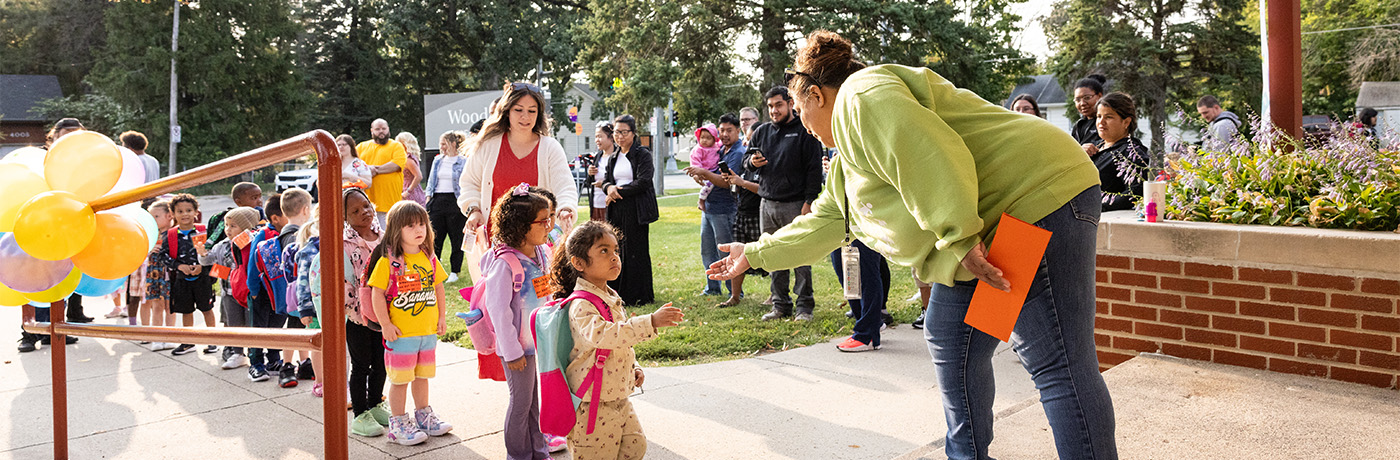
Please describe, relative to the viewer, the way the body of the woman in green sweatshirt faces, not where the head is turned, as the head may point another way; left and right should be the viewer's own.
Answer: facing to the left of the viewer

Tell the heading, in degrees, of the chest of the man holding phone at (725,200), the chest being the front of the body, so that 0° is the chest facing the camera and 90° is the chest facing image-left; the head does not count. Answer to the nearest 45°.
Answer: approximately 45°

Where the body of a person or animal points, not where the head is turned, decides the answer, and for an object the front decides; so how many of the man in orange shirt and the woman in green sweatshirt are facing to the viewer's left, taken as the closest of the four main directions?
1

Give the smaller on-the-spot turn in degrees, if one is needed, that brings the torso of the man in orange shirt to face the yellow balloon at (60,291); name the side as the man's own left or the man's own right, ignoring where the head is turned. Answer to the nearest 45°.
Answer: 0° — they already face it

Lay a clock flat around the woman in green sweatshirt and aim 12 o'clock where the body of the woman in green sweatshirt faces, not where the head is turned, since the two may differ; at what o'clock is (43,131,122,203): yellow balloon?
The yellow balloon is roughly at 12 o'clock from the woman in green sweatshirt.

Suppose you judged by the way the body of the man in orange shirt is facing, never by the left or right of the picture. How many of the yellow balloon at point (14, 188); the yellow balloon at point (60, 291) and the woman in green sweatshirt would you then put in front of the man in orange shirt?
3

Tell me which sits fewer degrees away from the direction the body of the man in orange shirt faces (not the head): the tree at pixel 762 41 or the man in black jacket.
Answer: the man in black jacket

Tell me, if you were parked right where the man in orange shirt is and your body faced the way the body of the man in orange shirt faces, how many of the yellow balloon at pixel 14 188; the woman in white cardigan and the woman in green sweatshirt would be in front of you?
3

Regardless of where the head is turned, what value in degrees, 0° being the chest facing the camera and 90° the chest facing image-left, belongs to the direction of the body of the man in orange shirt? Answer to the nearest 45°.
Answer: approximately 0°

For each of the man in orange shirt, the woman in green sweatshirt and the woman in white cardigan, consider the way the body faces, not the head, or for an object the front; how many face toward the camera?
2
